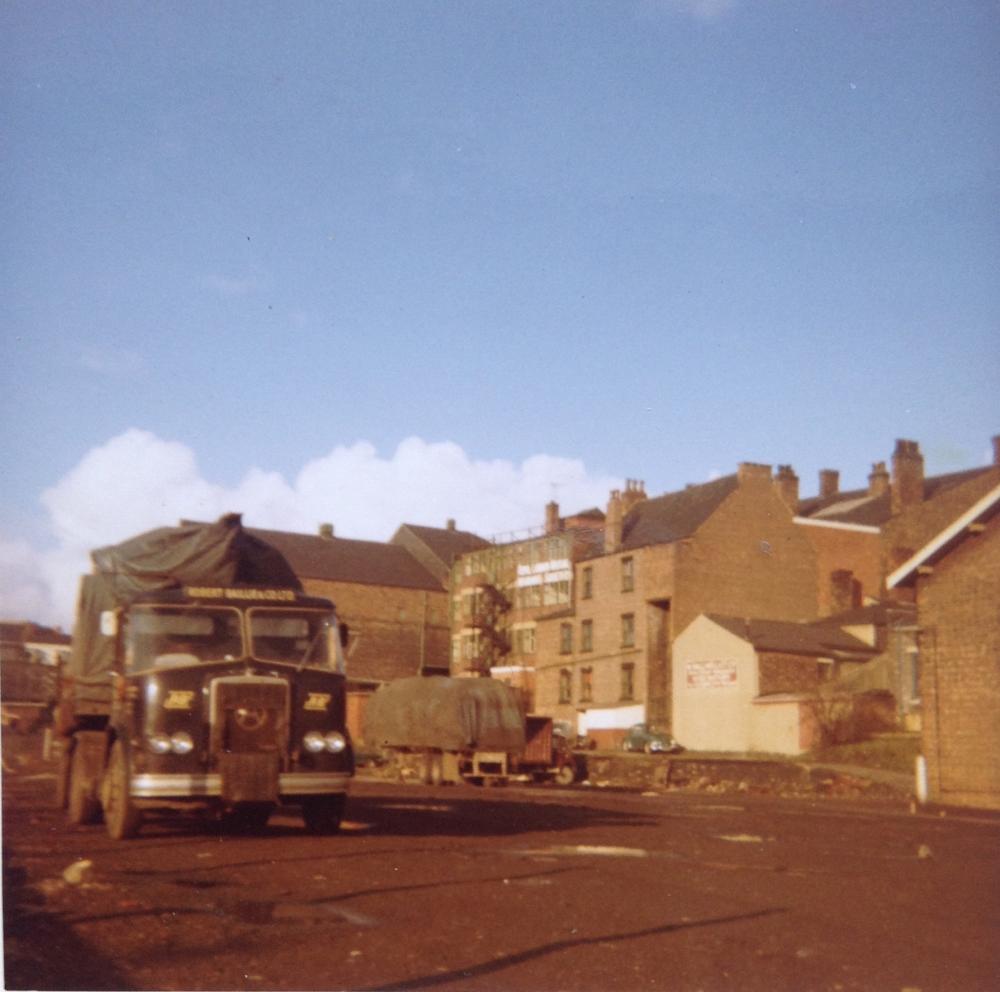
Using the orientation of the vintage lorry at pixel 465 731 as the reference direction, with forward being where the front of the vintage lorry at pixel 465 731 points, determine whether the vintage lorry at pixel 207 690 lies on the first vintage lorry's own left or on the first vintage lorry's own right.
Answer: on the first vintage lorry's own right

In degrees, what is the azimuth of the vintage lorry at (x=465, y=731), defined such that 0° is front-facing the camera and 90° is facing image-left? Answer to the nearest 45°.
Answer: approximately 270°

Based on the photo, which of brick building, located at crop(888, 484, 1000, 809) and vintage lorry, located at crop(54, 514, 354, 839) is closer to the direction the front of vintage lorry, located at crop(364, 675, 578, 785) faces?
the brick building

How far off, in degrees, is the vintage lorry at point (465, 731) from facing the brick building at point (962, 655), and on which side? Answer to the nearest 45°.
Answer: approximately 45° to its right
